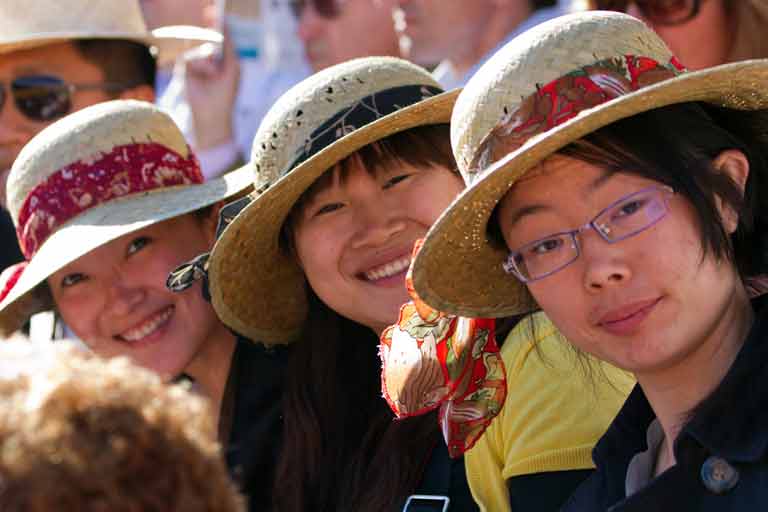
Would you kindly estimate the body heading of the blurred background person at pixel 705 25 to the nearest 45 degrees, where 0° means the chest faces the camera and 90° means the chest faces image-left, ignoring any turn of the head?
approximately 45°

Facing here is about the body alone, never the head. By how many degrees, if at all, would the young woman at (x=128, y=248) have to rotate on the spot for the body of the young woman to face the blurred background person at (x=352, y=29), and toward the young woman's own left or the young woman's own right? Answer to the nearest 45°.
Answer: approximately 180°

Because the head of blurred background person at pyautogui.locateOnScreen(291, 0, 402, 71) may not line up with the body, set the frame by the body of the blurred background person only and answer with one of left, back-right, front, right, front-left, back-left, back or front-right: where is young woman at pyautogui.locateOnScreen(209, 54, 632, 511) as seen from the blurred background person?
front-left

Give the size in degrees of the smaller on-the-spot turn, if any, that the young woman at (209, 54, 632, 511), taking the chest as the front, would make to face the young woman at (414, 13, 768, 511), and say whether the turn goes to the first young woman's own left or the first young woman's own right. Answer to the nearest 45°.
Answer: approximately 45° to the first young woman's own left

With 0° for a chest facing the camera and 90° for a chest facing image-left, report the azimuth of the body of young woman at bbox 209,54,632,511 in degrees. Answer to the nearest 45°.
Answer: approximately 0°

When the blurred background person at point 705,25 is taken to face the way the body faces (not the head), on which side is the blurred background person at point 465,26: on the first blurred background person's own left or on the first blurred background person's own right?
on the first blurred background person's own right

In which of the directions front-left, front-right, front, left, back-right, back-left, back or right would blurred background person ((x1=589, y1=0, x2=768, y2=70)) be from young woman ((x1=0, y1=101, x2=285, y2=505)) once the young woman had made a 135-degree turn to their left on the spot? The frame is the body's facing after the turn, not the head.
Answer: front

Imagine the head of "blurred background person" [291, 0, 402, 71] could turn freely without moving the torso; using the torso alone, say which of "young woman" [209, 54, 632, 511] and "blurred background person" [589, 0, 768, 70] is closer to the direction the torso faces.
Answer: the young woman

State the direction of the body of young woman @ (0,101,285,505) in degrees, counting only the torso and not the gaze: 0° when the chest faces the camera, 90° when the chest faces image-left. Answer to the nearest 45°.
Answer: approximately 45°
